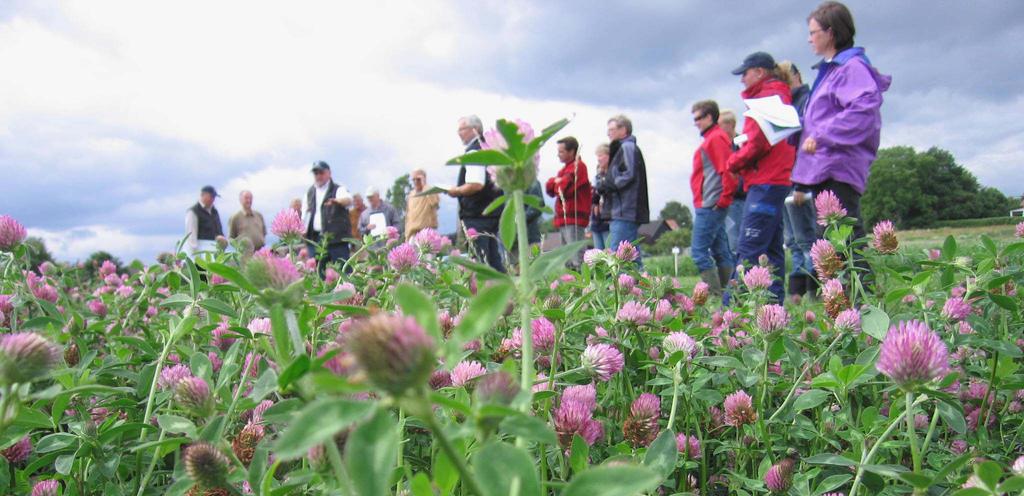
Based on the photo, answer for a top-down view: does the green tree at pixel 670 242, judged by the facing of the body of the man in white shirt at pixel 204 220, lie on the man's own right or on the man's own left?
on the man's own left

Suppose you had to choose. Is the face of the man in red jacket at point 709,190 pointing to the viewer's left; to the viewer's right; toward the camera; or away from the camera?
to the viewer's left

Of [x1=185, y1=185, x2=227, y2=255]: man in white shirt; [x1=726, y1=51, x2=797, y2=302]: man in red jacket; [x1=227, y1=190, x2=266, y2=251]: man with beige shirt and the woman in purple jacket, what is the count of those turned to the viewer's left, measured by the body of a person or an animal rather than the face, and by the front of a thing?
2

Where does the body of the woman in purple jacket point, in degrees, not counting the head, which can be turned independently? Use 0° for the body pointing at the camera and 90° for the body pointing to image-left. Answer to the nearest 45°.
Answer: approximately 90°

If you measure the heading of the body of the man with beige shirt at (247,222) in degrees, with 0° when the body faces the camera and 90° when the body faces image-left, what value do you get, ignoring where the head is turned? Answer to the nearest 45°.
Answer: approximately 315°

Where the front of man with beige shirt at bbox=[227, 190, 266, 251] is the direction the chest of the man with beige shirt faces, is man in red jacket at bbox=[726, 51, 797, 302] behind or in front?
in front

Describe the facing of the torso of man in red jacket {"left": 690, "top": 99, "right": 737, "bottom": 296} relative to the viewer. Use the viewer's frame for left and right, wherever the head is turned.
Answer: facing to the left of the viewer

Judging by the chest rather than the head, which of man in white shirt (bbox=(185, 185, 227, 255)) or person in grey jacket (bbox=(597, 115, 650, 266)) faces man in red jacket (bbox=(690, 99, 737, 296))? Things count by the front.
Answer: the man in white shirt

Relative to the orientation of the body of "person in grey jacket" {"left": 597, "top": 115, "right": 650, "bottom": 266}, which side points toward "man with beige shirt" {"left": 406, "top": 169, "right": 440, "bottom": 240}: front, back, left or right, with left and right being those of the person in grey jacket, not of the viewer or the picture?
front

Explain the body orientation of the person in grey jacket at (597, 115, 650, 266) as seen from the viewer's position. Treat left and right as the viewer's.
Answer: facing to the left of the viewer

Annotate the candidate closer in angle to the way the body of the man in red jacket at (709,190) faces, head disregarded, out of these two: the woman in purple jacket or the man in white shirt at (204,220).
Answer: the man in white shirt

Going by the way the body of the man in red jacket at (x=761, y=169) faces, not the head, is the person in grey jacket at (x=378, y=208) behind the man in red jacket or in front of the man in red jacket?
in front

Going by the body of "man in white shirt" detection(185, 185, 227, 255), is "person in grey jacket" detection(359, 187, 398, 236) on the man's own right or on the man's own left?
on the man's own left
